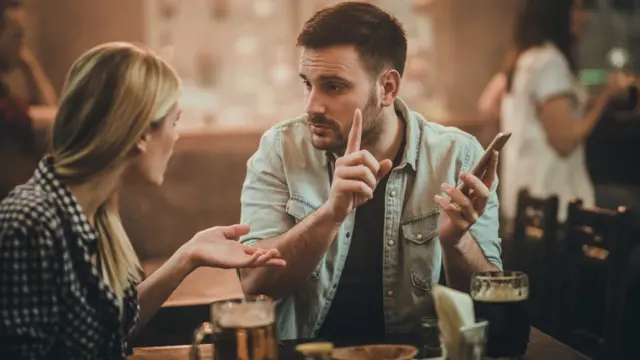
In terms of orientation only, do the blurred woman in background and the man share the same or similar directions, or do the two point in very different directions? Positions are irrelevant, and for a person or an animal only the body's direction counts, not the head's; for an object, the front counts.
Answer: very different directions

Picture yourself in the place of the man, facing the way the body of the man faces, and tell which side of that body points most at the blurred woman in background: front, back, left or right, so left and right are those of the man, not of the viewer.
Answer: back

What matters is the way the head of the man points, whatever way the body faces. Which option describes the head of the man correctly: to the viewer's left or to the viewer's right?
to the viewer's left

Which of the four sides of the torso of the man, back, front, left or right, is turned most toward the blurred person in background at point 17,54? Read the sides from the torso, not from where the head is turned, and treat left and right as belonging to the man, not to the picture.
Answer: right

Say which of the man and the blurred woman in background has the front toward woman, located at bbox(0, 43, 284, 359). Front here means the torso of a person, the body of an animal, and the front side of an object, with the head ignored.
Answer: the man

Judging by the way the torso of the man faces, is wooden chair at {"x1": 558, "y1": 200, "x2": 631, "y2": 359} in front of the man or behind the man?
behind

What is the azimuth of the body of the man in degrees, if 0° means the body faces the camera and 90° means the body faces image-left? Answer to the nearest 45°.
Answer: approximately 45°

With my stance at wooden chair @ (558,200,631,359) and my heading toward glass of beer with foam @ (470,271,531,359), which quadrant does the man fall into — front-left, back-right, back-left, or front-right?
front-right

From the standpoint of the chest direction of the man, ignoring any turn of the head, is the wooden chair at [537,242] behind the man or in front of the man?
behind
